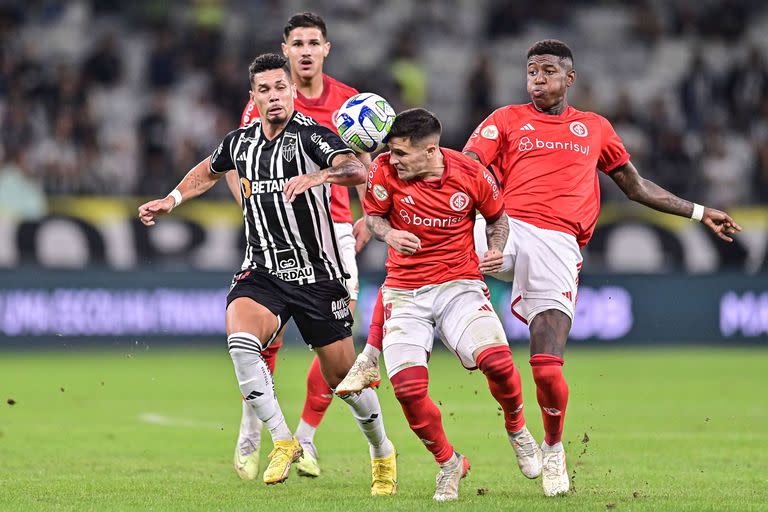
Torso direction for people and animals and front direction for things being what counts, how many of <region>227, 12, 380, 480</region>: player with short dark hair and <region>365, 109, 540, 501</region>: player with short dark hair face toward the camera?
2

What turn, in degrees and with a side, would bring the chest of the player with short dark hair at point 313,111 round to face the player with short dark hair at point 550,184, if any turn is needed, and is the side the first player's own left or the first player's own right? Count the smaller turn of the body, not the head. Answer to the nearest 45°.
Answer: approximately 45° to the first player's own left

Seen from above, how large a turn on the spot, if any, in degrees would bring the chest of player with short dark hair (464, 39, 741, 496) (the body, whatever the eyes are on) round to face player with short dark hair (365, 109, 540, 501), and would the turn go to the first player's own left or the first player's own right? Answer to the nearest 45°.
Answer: approximately 45° to the first player's own right

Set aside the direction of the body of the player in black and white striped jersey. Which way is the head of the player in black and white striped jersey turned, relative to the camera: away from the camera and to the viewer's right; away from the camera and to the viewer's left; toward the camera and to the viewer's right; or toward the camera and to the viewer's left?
toward the camera and to the viewer's right

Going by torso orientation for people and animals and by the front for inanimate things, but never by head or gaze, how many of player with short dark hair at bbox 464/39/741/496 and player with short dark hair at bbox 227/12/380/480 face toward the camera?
2

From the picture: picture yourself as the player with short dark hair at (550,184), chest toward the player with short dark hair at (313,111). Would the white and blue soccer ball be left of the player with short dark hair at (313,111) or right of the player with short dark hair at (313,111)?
left

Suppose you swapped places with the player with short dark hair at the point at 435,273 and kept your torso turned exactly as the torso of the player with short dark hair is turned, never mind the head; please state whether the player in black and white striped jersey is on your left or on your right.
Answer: on your right

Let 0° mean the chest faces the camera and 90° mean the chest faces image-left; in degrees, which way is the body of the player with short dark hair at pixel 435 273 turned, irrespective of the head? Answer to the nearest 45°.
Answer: approximately 0°

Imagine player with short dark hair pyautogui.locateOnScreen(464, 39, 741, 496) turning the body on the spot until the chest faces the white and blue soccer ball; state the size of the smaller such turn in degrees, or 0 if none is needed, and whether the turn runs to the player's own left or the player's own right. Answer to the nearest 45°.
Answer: approximately 90° to the player's own right

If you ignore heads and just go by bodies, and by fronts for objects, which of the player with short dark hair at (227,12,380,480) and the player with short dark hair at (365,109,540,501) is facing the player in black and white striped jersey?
the player with short dark hair at (227,12,380,480)
